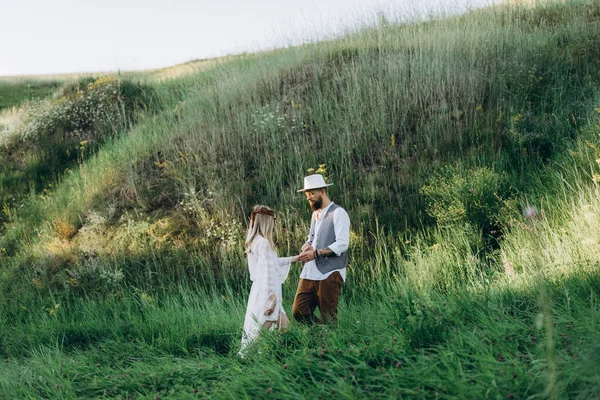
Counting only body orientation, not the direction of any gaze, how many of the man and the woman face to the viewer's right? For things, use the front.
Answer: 1

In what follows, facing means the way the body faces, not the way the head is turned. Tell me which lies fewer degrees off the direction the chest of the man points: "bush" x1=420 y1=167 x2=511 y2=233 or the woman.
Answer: the woman

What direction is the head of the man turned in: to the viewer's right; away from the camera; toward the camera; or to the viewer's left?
to the viewer's left

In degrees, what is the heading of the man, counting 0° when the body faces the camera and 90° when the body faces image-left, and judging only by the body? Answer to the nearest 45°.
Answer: approximately 45°

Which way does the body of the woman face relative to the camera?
to the viewer's right

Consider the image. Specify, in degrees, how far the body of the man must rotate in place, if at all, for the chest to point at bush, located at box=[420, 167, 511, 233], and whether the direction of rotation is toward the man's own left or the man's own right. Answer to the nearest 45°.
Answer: approximately 180°

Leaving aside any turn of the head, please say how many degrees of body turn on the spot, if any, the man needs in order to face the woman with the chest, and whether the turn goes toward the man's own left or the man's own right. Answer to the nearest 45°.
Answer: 0° — they already face them

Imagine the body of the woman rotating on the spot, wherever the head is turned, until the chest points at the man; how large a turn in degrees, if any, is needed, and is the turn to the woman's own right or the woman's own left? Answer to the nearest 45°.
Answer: approximately 45° to the woman's own left
